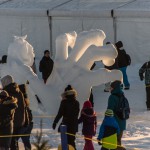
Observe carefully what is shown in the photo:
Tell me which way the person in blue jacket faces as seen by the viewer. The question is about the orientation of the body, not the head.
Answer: away from the camera

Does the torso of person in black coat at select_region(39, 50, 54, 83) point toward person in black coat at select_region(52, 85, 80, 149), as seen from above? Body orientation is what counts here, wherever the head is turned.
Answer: yes

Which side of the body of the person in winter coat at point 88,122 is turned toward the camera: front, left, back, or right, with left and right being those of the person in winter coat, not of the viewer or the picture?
back

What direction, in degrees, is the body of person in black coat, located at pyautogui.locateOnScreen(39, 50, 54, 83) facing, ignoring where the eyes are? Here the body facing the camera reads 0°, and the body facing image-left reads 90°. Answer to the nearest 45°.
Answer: approximately 0°

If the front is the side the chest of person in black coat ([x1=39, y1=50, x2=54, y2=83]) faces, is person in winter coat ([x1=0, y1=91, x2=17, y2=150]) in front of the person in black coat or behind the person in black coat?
in front

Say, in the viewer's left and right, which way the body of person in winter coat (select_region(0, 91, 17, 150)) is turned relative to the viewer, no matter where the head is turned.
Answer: facing away from the viewer

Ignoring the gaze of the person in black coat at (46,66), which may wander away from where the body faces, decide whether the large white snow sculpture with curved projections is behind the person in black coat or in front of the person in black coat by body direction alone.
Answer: in front

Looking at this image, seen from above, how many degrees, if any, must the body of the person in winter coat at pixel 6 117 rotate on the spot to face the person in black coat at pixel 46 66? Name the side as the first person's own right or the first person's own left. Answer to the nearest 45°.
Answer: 0° — they already face them
